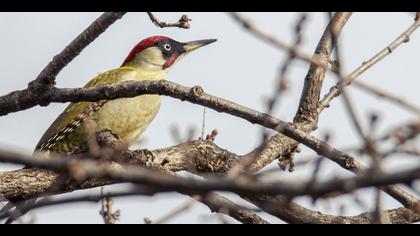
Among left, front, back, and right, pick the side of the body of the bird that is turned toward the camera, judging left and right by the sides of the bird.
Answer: right
